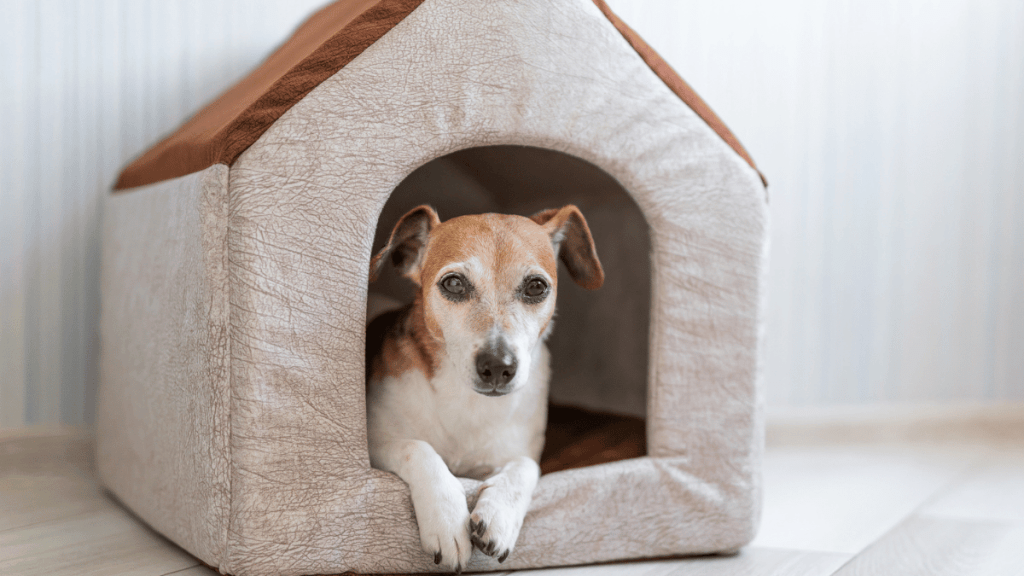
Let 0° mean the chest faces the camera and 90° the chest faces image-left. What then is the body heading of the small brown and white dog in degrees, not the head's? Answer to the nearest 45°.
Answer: approximately 0°

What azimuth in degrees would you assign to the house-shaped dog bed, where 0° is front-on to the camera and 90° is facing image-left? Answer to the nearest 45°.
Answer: approximately 0°
